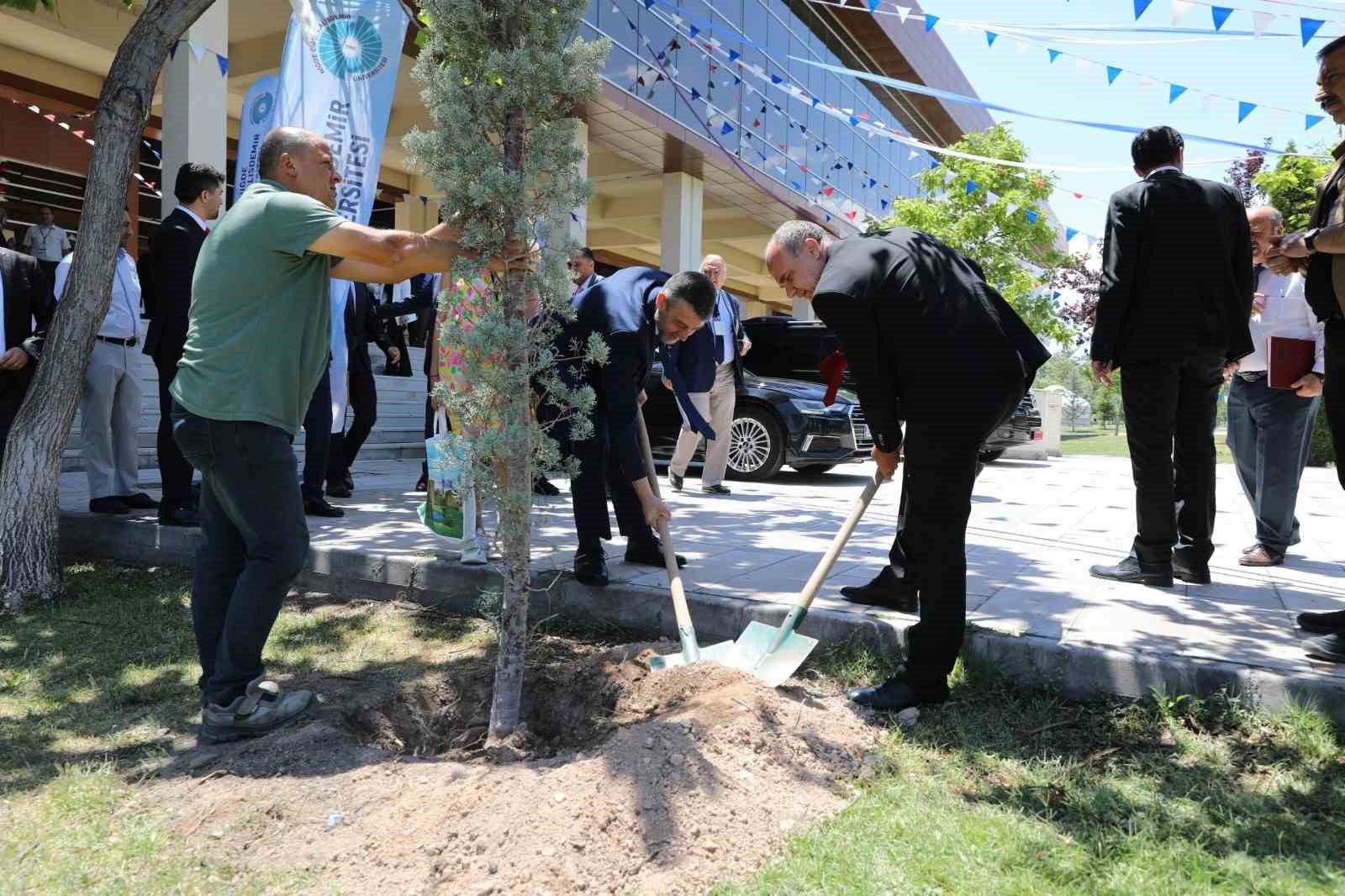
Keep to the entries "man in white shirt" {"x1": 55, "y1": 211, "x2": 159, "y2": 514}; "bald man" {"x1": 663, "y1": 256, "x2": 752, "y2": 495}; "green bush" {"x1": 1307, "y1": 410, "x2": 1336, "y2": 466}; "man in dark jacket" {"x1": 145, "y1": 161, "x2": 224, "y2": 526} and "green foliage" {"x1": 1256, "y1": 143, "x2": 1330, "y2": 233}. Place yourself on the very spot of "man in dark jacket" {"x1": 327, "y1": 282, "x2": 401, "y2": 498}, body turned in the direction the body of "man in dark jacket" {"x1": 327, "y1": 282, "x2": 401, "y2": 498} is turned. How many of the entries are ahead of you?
3

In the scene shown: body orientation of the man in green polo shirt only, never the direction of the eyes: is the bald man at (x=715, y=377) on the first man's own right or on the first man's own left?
on the first man's own left

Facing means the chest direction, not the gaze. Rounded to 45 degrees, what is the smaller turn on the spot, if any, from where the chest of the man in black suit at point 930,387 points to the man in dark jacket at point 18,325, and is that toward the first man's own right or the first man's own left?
0° — they already face them

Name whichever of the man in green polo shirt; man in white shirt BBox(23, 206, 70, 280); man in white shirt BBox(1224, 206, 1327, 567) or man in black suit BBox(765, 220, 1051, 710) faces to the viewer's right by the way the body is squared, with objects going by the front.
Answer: the man in green polo shirt

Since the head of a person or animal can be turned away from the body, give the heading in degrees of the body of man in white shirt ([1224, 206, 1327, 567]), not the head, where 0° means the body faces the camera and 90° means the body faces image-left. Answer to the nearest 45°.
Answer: approximately 45°

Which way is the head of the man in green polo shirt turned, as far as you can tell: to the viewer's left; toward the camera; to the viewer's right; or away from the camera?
to the viewer's right

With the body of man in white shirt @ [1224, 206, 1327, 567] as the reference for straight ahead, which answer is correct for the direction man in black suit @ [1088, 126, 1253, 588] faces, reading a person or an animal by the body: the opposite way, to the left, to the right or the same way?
to the right

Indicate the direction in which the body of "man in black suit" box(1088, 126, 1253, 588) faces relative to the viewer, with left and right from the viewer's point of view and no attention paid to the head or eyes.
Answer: facing away from the viewer and to the left of the viewer

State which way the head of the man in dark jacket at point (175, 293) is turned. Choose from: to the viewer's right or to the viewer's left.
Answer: to the viewer's right

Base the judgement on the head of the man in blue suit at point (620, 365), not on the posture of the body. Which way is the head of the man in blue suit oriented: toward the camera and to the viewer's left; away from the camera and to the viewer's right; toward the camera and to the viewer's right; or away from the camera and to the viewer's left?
toward the camera and to the viewer's right

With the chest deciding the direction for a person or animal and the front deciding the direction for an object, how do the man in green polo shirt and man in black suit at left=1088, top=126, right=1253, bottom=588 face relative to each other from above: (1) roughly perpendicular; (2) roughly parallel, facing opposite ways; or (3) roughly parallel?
roughly perpendicular

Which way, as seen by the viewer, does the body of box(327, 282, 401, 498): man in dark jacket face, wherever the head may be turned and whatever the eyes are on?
to the viewer's right

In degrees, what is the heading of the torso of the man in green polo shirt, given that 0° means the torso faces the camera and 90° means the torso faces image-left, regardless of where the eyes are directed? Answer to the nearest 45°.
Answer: approximately 270°
